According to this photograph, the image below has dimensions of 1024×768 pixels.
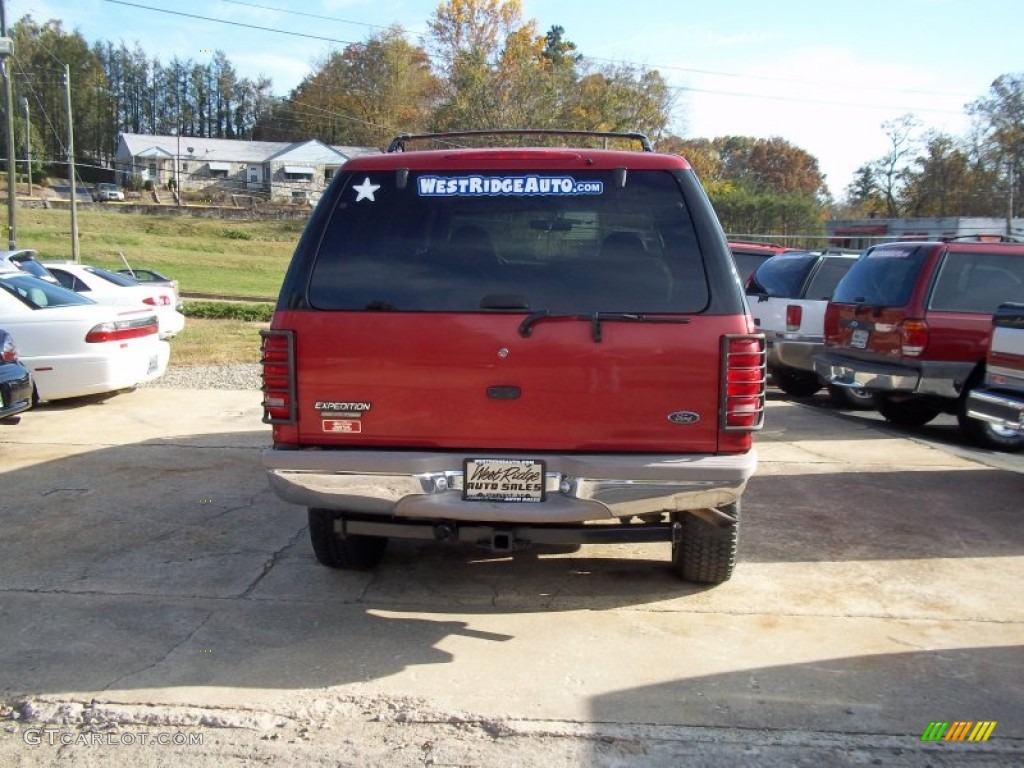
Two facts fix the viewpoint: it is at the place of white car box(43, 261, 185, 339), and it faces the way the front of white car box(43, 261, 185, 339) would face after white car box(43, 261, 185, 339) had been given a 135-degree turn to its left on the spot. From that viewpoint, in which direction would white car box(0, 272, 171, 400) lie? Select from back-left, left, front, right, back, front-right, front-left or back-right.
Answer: front

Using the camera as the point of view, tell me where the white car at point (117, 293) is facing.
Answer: facing away from the viewer and to the left of the viewer

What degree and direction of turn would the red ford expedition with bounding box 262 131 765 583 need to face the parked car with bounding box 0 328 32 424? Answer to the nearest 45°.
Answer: approximately 45° to its left

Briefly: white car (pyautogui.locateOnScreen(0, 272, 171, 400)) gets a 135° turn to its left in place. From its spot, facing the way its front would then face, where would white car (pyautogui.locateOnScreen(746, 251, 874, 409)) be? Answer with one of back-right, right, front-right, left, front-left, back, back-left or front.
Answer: left

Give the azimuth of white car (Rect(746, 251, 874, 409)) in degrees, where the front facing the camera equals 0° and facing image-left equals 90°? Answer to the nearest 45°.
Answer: approximately 225°

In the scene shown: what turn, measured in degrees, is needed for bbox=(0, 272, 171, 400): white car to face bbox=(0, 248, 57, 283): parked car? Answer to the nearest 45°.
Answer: approximately 45° to its right

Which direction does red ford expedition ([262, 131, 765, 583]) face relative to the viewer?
away from the camera

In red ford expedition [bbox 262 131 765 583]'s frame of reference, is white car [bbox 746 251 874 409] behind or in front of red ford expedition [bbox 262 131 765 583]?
in front
